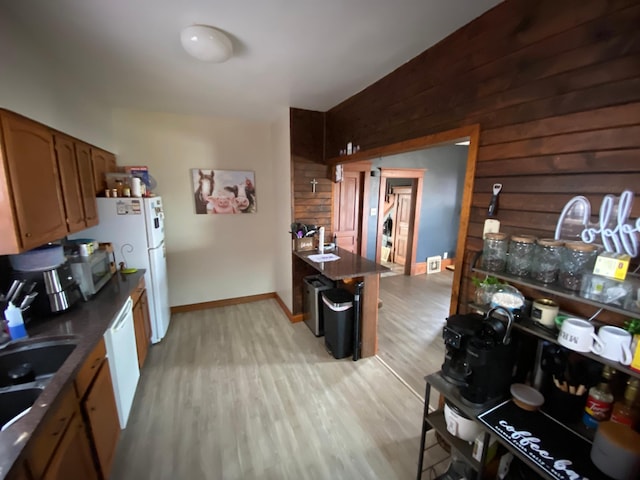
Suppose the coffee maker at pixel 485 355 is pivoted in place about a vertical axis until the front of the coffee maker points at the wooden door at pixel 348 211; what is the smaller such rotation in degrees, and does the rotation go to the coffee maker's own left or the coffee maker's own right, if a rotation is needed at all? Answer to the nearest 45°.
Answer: approximately 90° to the coffee maker's own right

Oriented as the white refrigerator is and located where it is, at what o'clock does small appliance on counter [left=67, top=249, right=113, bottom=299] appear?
The small appliance on counter is roughly at 4 o'clock from the white refrigerator.

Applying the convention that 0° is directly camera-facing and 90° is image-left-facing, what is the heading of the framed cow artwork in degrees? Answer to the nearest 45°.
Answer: approximately 0°

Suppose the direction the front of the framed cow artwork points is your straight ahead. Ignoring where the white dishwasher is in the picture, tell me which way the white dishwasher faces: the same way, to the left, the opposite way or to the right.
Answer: to the left

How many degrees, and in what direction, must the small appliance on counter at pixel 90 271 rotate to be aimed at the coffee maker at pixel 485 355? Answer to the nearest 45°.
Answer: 0° — it already faces it

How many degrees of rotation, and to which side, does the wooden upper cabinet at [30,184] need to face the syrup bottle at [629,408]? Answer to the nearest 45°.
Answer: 0° — it already faces it

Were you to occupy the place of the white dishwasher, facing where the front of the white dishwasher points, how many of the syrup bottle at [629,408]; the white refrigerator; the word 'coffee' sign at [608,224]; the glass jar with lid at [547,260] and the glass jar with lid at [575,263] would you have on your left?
1

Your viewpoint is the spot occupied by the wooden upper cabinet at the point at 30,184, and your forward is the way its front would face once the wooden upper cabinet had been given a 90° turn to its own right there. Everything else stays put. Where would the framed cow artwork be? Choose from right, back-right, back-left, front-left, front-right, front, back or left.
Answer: back

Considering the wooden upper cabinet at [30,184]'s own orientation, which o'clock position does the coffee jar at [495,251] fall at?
The coffee jar is roughly at 12 o'clock from the wooden upper cabinet.

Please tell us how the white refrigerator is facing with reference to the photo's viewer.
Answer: facing to the right of the viewer

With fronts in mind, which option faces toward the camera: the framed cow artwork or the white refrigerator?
the framed cow artwork

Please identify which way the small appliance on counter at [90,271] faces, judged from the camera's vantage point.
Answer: facing the viewer and to the right of the viewer

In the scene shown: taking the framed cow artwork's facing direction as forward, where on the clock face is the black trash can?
The black trash can is roughly at 11 o'clock from the framed cow artwork.

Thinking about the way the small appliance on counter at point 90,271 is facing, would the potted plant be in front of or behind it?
in front

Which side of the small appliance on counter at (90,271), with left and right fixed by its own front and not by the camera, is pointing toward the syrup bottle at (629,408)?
front

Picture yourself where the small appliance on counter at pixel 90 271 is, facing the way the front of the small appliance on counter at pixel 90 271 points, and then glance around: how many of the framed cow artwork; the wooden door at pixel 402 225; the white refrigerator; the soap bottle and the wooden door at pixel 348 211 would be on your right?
1

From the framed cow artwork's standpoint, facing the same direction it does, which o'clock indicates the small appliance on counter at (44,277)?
The small appliance on counter is roughly at 1 o'clock from the framed cow artwork.
